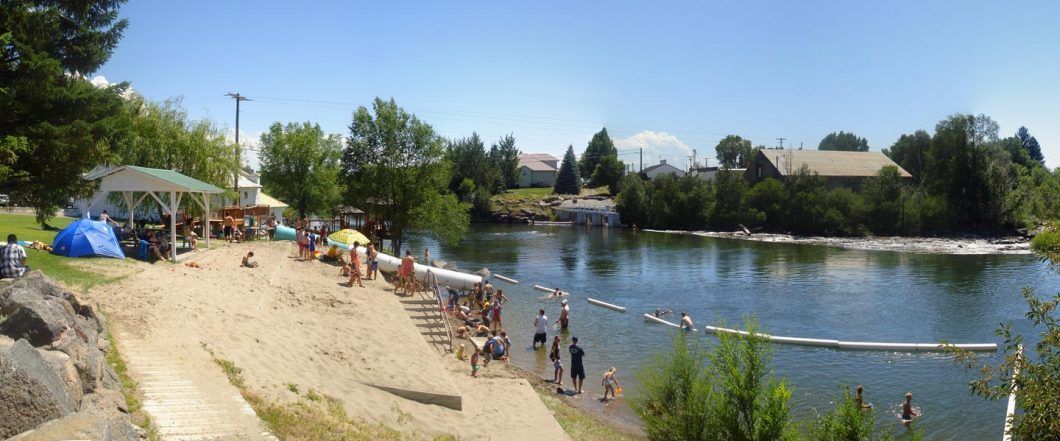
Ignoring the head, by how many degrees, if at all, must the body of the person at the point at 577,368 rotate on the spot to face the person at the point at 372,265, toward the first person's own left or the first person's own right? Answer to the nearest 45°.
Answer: approximately 90° to the first person's own left

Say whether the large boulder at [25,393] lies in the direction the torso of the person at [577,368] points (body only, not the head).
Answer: no

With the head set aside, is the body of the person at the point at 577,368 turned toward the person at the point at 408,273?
no

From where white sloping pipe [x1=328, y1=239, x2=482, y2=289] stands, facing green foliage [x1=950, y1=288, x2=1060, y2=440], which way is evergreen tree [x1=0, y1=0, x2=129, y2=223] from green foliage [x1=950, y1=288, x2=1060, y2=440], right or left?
right

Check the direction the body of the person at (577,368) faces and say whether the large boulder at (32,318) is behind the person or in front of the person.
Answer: behind

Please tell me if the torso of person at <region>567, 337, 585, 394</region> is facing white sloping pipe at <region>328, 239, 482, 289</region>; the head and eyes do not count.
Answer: no

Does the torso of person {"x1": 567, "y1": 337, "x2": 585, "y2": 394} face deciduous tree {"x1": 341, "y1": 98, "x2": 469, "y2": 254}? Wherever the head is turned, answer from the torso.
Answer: no

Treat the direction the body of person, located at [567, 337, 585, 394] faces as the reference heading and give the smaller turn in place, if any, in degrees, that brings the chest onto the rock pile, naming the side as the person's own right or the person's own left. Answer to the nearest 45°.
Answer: approximately 180°
